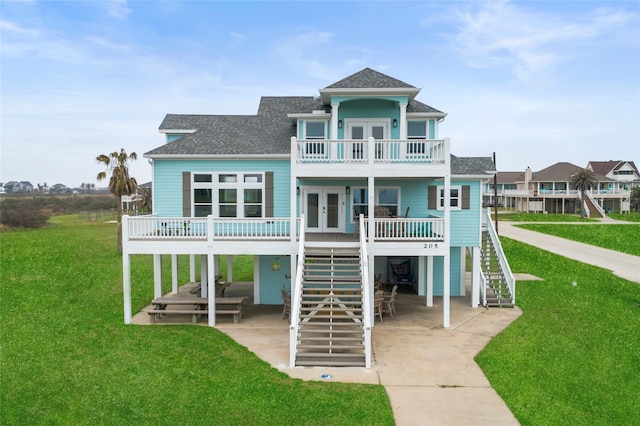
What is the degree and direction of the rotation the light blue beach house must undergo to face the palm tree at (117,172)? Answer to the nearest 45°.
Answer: approximately 135° to its right

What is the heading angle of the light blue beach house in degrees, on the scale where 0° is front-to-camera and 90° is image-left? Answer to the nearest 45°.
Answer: approximately 0°

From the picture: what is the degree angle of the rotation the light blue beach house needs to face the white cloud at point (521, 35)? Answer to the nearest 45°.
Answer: approximately 135° to its left

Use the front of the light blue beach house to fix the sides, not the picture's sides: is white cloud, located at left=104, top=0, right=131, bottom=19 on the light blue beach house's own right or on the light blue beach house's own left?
on the light blue beach house's own right

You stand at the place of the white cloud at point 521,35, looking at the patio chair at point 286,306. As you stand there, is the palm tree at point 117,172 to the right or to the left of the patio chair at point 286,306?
right
